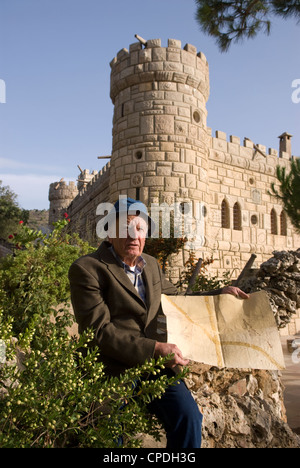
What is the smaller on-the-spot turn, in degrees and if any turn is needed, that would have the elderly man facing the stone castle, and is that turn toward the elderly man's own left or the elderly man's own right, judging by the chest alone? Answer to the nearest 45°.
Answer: approximately 135° to the elderly man's own left

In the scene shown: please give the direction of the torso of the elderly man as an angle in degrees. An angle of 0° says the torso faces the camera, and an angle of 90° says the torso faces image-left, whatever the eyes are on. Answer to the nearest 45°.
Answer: approximately 315°

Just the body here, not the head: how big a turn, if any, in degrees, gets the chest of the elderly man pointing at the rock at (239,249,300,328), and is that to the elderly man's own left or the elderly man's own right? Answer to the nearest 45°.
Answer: approximately 90° to the elderly man's own left
